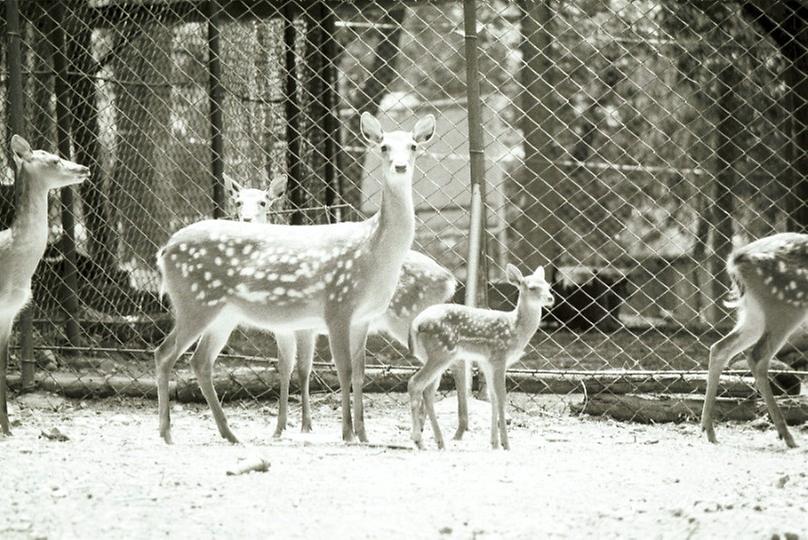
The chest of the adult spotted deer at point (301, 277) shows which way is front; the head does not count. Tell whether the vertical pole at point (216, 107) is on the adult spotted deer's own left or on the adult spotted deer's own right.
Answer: on the adult spotted deer's own left

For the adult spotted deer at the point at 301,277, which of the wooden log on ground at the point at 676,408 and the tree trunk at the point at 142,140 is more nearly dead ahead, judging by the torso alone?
the wooden log on ground

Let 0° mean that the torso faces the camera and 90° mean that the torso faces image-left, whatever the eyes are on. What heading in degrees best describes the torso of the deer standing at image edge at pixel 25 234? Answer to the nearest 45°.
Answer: approximately 270°

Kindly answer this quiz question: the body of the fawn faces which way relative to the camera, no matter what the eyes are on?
to the viewer's right

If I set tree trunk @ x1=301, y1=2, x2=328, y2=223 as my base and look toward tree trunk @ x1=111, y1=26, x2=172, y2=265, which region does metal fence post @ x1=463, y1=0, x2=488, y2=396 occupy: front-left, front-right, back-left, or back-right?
back-left

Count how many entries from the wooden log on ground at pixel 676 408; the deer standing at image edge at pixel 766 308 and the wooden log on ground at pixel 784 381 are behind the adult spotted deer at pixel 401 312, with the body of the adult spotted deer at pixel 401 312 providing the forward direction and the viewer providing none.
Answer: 3

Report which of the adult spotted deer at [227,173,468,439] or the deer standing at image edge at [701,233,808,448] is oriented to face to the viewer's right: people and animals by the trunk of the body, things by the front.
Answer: the deer standing at image edge

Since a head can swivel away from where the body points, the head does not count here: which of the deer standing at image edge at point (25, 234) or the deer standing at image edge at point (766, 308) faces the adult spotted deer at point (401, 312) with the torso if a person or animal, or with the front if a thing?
the deer standing at image edge at point (25, 234)

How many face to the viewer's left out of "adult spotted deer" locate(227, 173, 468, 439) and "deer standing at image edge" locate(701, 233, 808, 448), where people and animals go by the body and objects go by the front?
1

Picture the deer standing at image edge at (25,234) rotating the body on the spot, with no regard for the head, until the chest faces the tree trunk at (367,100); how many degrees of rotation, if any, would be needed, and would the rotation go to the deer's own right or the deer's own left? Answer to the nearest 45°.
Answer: approximately 45° to the deer's own left

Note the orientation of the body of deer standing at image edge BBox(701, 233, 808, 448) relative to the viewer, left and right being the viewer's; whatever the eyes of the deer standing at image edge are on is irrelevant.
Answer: facing to the right of the viewer

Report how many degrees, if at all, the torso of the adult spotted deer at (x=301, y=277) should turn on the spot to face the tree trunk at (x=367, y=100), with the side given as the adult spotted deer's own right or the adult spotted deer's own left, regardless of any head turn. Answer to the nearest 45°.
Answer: approximately 90° to the adult spotted deer's own left

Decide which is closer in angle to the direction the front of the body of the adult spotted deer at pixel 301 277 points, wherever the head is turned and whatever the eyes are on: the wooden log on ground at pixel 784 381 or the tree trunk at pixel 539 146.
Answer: the wooden log on ground

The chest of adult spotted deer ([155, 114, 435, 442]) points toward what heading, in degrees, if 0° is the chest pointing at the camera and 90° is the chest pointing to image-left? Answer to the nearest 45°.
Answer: approximately 270°

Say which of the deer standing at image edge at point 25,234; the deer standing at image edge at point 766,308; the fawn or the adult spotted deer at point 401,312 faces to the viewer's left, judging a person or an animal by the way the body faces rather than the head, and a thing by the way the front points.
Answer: the adult spotted deer

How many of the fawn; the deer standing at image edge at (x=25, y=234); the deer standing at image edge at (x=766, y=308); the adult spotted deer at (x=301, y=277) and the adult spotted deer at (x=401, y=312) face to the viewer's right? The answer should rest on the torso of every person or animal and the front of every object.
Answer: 4
